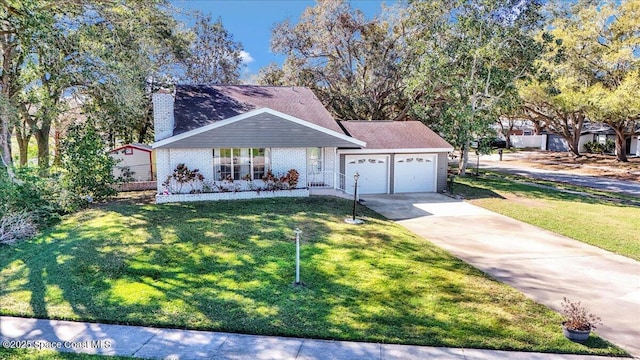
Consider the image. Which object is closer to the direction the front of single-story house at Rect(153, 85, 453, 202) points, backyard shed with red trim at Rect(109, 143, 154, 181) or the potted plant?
the potted plant

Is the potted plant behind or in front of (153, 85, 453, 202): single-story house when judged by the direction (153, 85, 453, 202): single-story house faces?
in front

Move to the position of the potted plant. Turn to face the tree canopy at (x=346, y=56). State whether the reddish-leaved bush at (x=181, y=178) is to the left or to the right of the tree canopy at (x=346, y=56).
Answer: left

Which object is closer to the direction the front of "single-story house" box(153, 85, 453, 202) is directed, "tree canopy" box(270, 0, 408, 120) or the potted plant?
the potted plant

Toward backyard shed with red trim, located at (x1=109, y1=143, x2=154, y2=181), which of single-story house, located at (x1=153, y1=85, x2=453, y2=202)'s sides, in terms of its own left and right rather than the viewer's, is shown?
right

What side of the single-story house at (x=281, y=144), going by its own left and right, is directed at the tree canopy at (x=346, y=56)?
back

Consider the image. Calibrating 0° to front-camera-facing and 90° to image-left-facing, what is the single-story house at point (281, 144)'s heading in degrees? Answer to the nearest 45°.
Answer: approximately 0°
